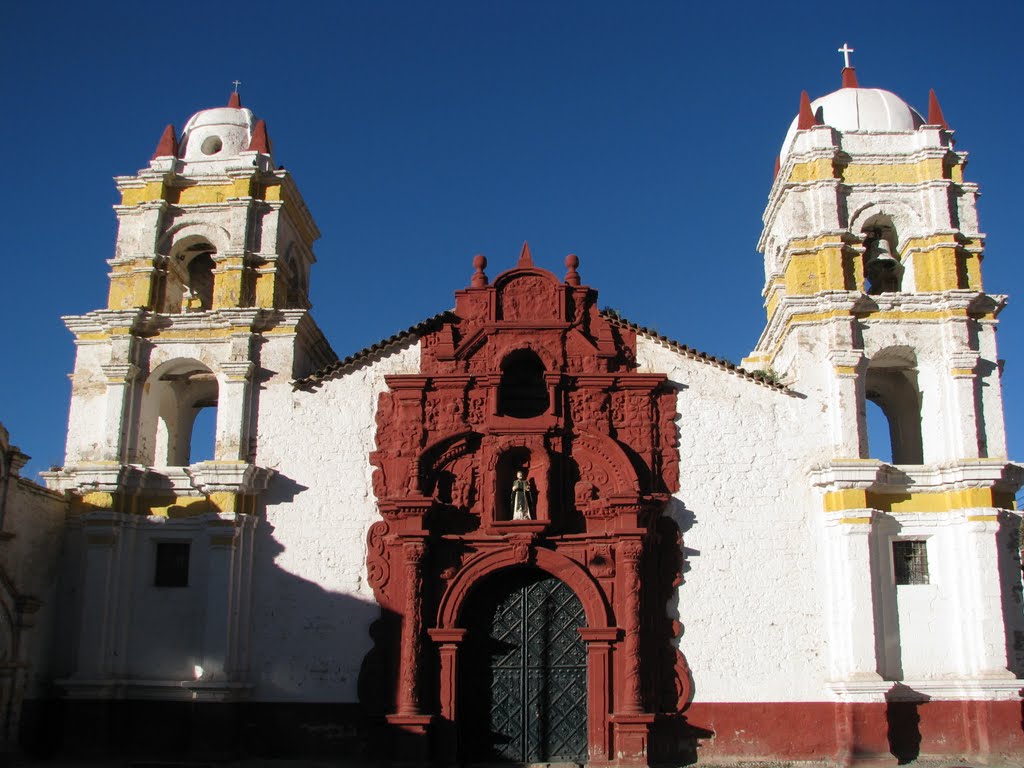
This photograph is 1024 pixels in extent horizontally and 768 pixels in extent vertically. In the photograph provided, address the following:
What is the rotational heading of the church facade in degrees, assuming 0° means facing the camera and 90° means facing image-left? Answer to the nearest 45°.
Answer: approximately 0°
